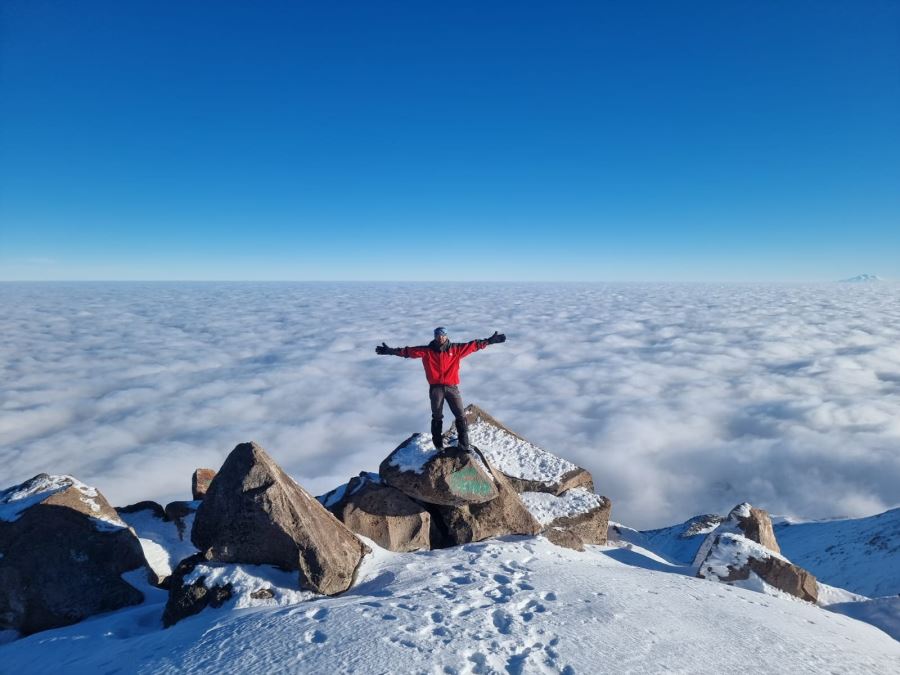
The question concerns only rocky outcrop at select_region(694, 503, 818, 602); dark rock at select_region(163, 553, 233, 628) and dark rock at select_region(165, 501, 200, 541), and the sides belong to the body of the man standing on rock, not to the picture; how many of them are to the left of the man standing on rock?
1

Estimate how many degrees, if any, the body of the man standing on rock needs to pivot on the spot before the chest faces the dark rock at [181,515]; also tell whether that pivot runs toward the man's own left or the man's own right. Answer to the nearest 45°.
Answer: approximately 90° to the man's own right

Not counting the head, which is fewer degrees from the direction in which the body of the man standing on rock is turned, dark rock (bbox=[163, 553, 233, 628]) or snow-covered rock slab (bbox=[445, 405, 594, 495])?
the dark rock

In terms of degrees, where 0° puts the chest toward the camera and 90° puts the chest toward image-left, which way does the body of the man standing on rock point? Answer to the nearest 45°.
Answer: approximately 0°

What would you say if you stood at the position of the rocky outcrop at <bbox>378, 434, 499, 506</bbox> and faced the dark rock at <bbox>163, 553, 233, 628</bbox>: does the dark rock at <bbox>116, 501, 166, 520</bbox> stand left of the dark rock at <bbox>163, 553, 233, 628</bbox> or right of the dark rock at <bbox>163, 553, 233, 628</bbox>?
right

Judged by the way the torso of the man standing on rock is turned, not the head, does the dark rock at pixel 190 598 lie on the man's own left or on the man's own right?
on the man's own right
